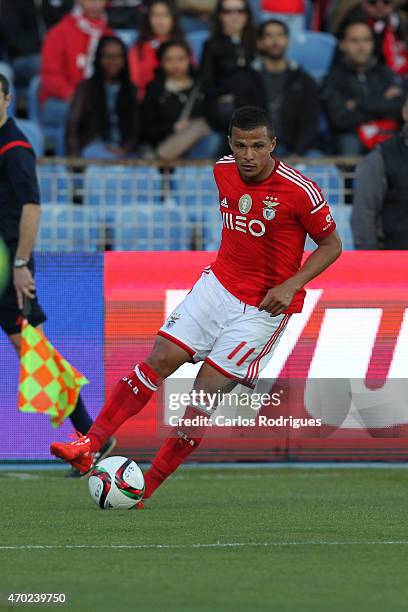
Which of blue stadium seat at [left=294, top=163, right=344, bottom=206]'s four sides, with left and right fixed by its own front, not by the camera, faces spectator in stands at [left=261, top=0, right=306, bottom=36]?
back

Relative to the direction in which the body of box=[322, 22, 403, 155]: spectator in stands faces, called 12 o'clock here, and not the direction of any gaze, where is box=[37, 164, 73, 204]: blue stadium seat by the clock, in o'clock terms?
The blue stadium seat is roughly at 2 o'clock from the spectator in stands.

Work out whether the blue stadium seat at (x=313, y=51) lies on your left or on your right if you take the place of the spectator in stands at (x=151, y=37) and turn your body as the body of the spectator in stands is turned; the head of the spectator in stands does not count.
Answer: on your left

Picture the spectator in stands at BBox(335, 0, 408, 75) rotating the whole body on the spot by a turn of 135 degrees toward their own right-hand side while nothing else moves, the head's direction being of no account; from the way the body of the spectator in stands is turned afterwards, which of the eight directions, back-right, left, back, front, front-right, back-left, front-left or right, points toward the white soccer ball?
back-left

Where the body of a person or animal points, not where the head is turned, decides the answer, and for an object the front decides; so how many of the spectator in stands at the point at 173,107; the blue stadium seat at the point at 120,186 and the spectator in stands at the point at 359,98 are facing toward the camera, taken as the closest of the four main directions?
3

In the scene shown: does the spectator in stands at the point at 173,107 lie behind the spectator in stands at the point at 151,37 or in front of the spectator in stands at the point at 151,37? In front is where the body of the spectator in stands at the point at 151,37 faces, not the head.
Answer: in front

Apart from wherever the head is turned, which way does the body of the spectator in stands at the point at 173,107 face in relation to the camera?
toward the camera

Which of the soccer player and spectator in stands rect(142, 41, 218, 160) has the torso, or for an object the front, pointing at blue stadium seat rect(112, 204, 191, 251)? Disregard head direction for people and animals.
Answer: the spectator in stands

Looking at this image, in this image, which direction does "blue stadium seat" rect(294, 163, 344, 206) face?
toward the camera

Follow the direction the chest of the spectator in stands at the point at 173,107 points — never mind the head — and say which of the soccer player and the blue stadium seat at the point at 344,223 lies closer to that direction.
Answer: the soccer player

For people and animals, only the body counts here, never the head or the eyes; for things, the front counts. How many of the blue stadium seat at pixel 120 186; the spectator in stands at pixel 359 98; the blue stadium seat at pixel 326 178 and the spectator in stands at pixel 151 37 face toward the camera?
4

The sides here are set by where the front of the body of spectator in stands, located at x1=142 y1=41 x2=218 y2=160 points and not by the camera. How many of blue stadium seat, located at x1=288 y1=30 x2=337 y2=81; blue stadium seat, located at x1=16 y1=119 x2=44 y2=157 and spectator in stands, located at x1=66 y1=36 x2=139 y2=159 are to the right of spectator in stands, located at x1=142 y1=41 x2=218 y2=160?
2

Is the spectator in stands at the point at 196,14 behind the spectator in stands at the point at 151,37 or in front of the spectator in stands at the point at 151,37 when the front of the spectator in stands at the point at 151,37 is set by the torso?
behind

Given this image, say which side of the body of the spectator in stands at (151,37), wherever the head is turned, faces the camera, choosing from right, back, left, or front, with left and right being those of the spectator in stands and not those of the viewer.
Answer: front

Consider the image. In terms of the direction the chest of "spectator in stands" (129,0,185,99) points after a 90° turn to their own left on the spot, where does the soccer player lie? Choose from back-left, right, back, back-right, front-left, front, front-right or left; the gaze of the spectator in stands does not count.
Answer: right
